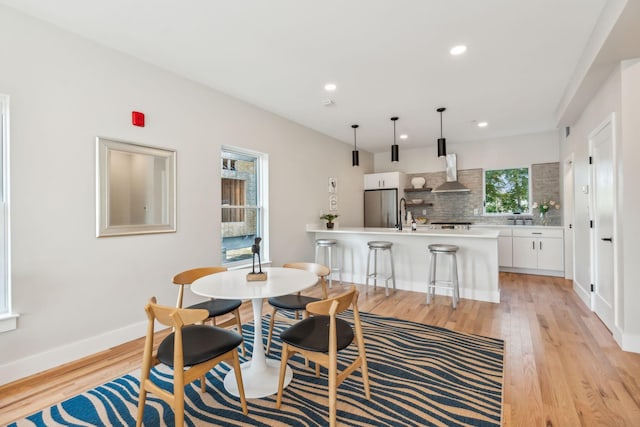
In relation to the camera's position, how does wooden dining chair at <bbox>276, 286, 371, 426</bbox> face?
facing away from the viewer and to the left of the viewer

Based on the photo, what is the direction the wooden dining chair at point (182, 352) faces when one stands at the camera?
facing away from the viewer and to the right of the viewer

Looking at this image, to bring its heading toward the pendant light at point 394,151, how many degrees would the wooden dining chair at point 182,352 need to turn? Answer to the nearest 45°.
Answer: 0° — it already faces it

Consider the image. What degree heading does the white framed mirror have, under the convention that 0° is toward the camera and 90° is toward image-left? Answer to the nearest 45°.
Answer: approximately 315°

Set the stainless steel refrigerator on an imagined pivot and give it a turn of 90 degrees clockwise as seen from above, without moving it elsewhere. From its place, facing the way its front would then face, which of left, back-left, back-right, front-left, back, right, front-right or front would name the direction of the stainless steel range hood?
back

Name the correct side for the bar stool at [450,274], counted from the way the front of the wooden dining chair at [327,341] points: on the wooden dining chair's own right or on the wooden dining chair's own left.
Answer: on the wooden dining chair's own right

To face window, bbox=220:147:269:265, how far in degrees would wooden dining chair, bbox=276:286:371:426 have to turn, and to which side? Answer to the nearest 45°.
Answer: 0° — it already faces it

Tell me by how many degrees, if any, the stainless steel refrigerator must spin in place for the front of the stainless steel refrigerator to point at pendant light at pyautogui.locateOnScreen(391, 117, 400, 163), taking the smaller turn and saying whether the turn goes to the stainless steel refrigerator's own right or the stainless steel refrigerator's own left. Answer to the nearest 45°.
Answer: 0° — it already faces it

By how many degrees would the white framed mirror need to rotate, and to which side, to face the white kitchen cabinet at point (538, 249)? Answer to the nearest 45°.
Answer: approximately 45° to its left

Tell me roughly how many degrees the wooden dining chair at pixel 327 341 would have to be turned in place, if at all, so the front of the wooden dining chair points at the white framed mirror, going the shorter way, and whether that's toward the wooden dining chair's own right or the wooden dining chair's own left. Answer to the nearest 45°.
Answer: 0° — it already faces it

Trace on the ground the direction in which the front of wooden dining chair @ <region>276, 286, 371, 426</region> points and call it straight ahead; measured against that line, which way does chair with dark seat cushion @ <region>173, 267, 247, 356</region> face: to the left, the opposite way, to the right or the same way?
the opposite way
